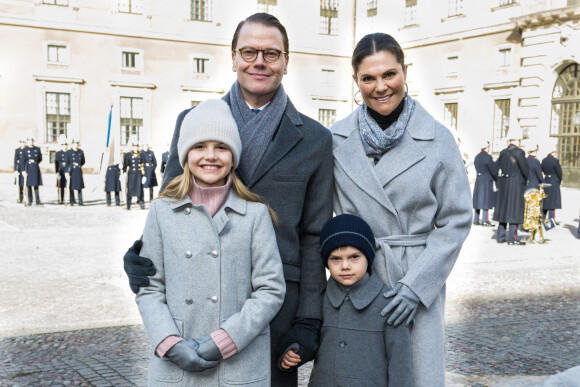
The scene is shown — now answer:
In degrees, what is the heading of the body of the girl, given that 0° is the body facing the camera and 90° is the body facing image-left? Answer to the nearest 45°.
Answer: approximately 0°

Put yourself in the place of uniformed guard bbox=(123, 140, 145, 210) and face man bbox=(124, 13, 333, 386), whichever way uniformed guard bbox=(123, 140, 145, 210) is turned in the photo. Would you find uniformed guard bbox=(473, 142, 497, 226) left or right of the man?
left

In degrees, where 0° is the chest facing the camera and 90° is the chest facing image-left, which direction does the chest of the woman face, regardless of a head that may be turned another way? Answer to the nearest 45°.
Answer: approximately 0°

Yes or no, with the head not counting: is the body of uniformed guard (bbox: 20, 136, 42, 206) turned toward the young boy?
yes

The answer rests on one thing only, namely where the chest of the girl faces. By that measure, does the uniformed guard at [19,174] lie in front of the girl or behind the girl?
behind

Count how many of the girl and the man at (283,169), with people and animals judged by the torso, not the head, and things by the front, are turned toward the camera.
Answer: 2

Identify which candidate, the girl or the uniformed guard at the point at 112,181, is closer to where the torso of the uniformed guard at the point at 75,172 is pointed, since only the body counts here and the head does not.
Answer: the girl
